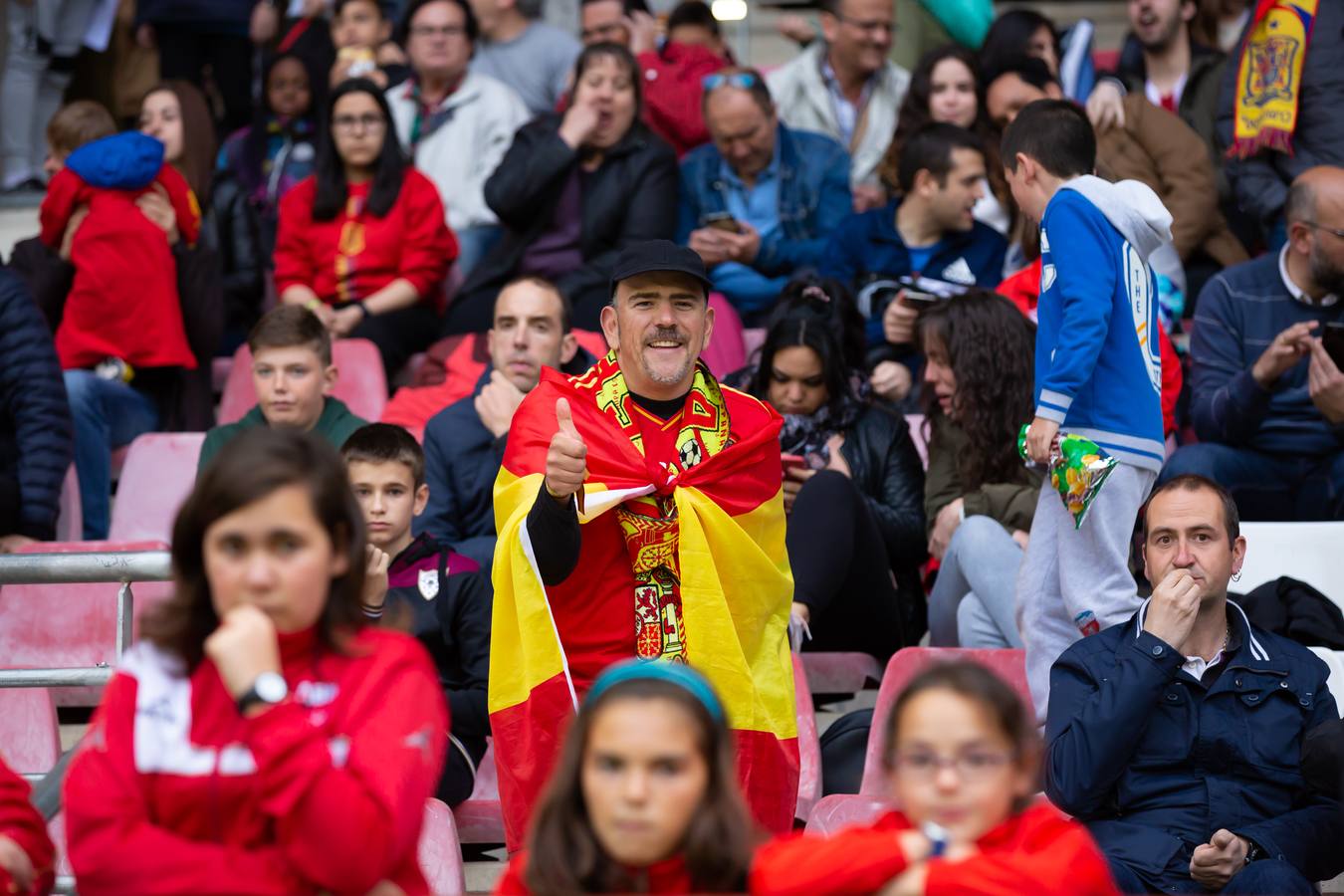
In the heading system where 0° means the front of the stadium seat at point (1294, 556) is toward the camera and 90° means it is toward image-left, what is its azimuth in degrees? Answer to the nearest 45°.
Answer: approximately 0°

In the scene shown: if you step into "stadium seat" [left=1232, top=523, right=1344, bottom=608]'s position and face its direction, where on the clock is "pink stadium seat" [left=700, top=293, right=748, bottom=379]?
The pink stadium seat is roughly at 4 o'clock from the stadium seat.

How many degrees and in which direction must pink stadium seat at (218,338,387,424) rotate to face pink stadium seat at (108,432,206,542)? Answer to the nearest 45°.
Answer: approximately 45° to its right

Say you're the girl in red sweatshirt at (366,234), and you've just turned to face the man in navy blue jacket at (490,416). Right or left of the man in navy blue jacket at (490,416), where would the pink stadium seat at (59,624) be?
right

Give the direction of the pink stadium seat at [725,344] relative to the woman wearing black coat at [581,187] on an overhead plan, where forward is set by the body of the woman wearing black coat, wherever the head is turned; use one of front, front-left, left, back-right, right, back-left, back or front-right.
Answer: front-left

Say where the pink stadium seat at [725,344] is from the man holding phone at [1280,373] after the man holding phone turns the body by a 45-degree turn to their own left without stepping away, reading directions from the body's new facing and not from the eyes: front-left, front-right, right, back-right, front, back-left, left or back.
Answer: back

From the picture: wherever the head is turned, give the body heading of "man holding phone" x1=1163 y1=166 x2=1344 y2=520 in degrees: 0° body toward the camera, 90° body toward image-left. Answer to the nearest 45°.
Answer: approximately 315°
